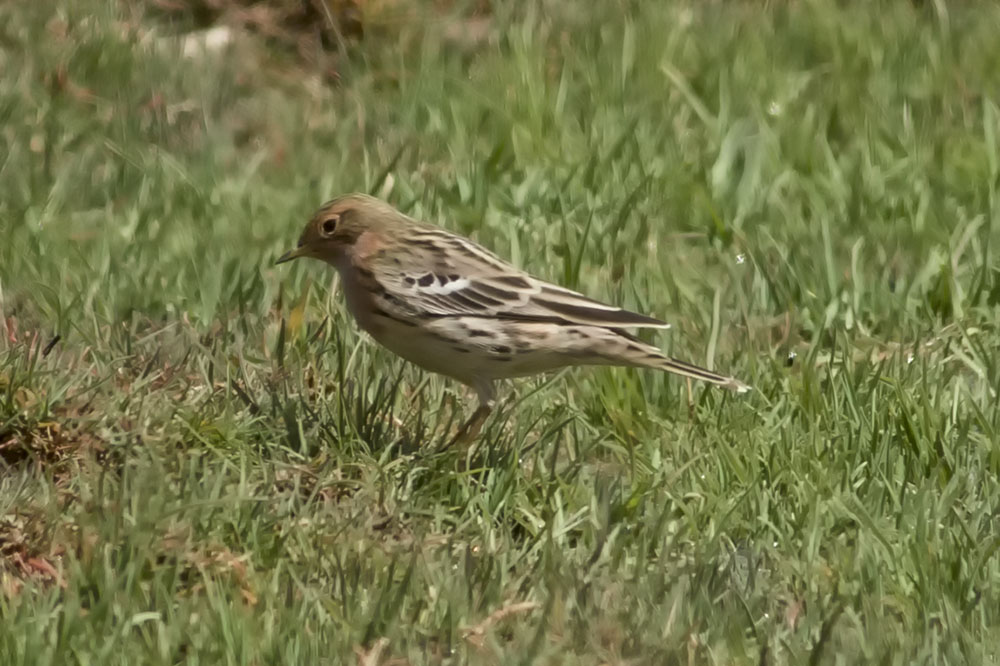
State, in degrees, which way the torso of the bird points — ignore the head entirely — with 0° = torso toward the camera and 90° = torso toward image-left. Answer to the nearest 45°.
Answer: approximately 90°
